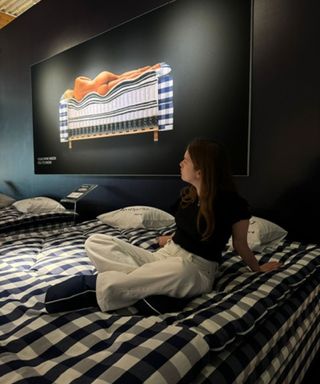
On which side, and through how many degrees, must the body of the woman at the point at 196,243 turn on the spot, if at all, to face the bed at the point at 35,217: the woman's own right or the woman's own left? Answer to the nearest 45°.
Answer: approximately 45° to the woman's own right

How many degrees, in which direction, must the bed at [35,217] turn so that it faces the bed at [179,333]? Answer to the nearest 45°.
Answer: approximately 45° to its left

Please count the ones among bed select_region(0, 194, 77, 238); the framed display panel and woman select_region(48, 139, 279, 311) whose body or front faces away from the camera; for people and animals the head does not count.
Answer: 0

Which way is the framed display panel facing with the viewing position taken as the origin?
facing the viewer and to the left of the viewer

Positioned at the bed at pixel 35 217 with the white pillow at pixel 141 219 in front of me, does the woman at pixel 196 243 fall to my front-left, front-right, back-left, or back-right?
front-right

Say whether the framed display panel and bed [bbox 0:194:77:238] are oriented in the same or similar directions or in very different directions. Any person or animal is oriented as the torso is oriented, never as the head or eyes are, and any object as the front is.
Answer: same or similar directions

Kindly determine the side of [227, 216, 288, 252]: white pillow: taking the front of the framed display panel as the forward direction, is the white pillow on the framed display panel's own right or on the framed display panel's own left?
on the framed display panel's own left

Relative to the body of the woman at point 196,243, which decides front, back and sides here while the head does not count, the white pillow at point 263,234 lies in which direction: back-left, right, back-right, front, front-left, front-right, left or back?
back-right

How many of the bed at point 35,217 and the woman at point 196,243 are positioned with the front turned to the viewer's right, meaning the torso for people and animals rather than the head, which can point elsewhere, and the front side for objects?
0

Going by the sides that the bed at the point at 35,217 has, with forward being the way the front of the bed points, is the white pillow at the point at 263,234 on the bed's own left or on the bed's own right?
on the bed's own left

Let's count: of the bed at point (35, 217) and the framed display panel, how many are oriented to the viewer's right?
0

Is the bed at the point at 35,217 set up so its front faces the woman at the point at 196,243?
no

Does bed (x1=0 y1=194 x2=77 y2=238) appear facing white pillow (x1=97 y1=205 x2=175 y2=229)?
no

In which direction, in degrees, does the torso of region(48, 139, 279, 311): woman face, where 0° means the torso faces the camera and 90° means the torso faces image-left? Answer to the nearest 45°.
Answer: approximately 90°

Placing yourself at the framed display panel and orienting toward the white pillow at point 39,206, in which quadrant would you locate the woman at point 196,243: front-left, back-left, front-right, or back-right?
back-left
